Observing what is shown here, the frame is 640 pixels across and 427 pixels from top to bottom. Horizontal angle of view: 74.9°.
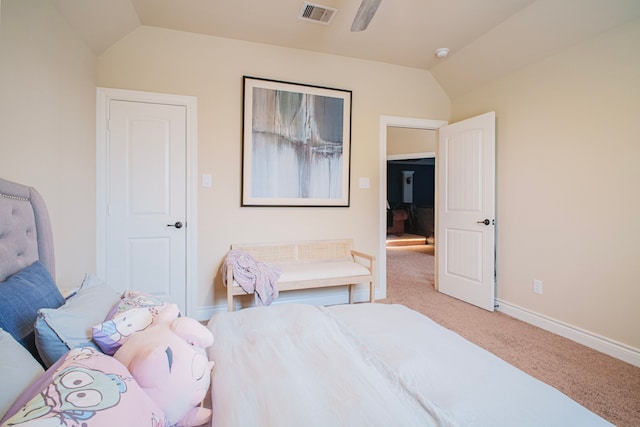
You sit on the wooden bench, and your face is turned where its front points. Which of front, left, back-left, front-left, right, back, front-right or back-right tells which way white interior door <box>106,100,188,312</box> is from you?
right

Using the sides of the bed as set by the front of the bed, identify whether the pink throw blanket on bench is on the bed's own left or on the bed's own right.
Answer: on the bed's own left

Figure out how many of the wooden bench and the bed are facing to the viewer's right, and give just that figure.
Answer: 1

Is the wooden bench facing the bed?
yes

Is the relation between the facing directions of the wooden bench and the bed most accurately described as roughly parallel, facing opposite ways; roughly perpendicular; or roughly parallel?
roughly perpendicular

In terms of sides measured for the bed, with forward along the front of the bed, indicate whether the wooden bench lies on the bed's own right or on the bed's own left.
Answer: on the bed's own left

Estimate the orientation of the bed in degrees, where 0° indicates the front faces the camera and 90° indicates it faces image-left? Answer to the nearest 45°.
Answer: approximately 270°

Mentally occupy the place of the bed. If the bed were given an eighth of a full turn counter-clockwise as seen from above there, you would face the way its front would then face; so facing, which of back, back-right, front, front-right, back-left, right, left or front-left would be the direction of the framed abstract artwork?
front-left

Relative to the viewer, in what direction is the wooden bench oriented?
toward the camera

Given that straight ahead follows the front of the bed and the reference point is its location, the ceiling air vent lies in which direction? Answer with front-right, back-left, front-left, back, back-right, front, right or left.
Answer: left

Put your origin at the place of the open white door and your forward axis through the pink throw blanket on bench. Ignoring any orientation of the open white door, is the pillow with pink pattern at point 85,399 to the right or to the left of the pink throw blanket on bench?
left

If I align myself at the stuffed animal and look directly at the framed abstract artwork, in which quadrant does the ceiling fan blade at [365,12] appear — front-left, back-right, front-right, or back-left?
front-right

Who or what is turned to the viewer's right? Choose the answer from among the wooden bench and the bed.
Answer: the bed
